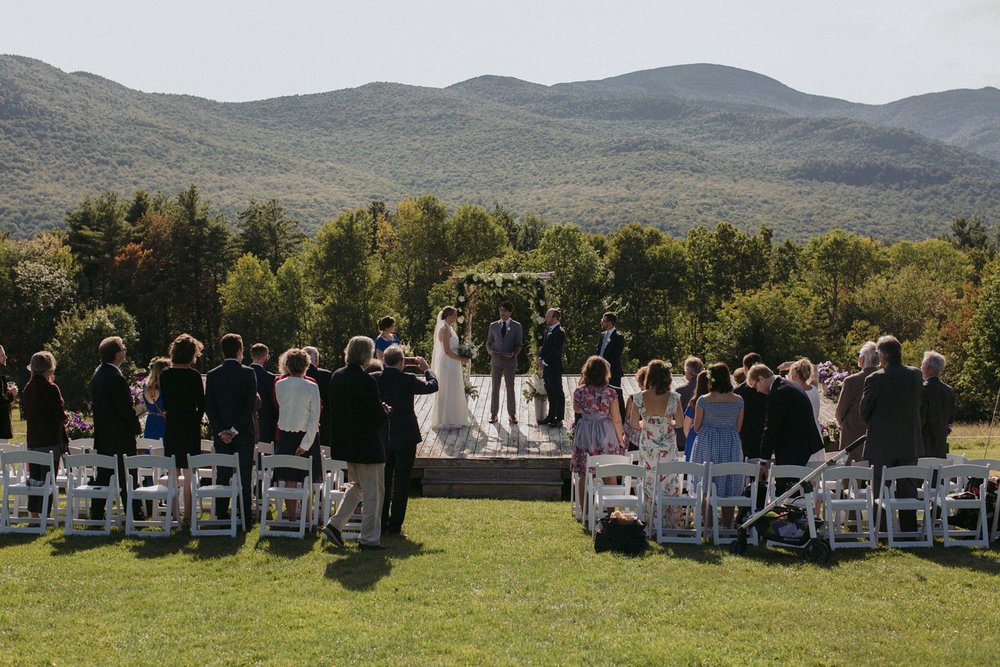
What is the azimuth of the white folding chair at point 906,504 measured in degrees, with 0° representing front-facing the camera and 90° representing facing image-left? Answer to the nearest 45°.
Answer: approximately 180°

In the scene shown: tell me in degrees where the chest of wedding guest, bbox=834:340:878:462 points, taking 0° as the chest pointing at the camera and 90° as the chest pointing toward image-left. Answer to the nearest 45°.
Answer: approximately 135°

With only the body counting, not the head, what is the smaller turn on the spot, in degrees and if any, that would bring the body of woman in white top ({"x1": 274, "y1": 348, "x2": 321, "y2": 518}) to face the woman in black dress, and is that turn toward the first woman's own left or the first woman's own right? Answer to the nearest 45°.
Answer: approximately 90° to the first woman's own left

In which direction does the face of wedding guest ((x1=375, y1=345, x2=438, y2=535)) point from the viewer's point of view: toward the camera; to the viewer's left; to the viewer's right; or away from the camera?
away from the camera

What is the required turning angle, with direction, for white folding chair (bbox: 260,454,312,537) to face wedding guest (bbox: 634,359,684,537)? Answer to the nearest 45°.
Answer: approximately 90° to its right

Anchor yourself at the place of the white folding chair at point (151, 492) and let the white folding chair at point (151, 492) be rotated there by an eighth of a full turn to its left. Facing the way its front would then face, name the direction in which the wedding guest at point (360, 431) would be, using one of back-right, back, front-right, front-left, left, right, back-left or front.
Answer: back

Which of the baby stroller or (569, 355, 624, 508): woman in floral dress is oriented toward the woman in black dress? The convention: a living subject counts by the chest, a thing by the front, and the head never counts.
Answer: the baby stroller

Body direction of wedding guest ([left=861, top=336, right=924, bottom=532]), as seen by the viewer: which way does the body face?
away from the camera

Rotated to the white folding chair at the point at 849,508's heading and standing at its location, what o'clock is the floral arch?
The floral arch is roughly at 11 o'clock from the white folding chair.

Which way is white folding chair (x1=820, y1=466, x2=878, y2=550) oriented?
away from the camera

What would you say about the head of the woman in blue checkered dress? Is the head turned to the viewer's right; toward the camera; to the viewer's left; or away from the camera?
away from the camera

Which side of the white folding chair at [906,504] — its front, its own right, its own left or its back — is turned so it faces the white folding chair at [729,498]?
left

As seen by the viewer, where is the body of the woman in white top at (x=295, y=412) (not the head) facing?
away from the camera

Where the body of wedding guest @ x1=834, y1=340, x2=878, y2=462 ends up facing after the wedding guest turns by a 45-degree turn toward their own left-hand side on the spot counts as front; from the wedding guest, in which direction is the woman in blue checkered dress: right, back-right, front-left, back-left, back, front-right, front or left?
front-left
